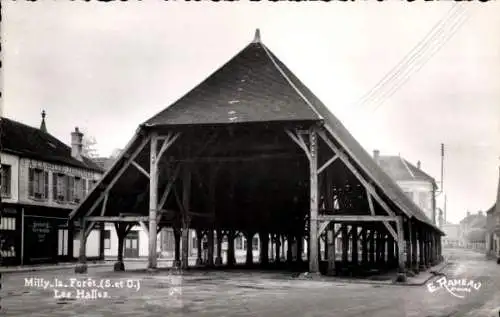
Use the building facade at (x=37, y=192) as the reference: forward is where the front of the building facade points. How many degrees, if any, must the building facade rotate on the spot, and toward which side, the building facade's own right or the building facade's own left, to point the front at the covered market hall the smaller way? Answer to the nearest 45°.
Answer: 0° — it already faces it

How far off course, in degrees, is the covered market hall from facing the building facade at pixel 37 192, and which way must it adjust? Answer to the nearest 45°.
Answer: approximately 45° to its right

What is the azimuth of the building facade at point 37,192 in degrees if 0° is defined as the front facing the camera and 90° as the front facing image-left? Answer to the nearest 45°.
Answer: approximately 315°

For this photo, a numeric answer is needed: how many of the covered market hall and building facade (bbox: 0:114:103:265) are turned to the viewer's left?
0

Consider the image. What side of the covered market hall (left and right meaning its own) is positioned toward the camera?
front
